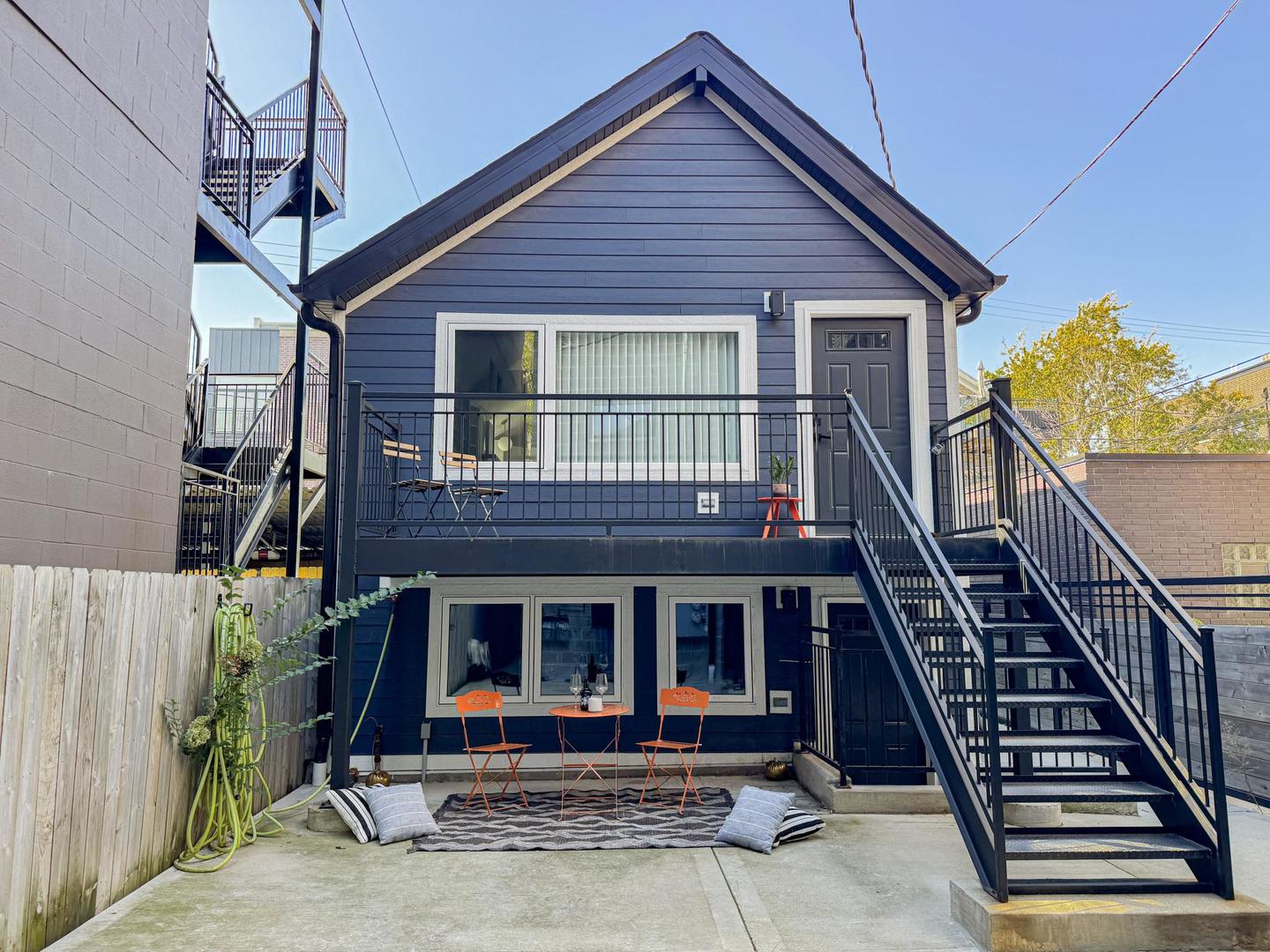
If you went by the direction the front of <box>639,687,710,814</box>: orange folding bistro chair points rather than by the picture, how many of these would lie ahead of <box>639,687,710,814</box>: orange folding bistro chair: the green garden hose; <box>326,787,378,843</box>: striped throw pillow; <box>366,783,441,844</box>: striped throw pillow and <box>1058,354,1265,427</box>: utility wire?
3

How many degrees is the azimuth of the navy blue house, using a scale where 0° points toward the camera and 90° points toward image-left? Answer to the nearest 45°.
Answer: approximately 0°

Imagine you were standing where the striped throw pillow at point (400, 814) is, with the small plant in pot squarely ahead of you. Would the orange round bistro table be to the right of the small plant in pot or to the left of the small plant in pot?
left

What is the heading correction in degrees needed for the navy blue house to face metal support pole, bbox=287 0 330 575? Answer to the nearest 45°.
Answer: approximately 90° to its right

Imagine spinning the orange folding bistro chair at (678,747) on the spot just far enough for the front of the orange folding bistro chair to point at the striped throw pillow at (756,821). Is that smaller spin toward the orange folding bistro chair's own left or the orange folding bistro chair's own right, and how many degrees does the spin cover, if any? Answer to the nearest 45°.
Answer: approximately 45° to the orange folding bistro chair's own left

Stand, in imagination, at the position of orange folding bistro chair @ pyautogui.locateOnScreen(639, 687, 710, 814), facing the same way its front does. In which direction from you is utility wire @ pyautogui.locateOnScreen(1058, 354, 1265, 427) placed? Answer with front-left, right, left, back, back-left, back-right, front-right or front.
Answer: back

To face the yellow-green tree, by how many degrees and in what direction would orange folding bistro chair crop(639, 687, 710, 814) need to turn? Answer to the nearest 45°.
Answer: approximately 180°

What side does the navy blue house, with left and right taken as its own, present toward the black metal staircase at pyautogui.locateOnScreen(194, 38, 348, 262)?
right

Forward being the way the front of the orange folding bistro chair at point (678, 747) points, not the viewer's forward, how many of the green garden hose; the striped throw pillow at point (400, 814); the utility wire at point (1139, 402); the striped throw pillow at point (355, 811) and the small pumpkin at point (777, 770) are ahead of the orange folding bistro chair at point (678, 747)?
3
